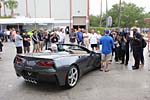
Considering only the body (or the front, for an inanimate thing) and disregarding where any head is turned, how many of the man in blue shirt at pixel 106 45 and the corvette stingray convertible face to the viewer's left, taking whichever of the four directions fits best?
0

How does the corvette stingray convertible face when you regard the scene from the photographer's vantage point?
facing away from the viewer and to the right of the viewer

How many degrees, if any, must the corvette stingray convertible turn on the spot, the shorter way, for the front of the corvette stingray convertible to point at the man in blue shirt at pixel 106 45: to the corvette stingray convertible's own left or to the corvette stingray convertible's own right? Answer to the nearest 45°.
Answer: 0° — it already faces them

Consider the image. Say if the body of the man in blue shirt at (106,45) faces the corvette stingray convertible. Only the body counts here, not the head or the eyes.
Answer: no
